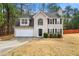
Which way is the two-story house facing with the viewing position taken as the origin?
facing the viewer
